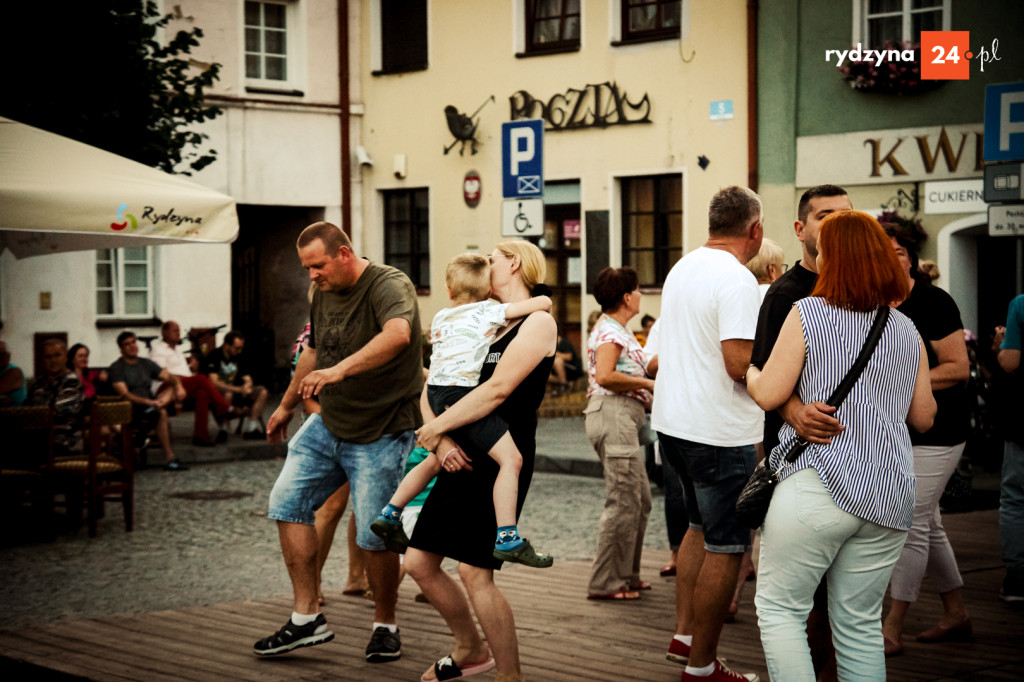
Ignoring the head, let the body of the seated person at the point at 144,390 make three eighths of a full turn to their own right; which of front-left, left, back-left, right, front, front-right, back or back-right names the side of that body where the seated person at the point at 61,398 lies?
left

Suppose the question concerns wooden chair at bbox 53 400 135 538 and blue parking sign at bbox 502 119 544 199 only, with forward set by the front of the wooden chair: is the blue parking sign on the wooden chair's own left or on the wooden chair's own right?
on the wooden chair's own right

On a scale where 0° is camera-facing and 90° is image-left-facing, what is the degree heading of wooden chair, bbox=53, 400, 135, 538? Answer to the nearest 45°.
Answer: approximately 135°

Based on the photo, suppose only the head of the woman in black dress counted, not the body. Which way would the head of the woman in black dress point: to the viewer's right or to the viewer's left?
to the viewer's left

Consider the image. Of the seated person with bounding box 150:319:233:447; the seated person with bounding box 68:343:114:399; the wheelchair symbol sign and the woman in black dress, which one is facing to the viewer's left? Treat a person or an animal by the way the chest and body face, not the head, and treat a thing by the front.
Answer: the woman in black dress

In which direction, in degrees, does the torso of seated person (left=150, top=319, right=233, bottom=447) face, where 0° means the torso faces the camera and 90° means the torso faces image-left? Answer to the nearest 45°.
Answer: approximately 315°

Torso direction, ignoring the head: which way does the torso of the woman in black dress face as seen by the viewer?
to the viewer's left

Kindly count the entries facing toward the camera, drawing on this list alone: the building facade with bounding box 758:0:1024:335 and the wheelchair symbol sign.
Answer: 2

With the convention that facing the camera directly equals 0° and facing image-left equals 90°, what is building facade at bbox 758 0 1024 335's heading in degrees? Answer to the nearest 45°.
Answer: approximately 0°

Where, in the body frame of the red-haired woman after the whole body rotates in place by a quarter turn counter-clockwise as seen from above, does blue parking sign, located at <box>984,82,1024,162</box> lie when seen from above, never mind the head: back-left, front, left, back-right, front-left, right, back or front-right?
back-right
